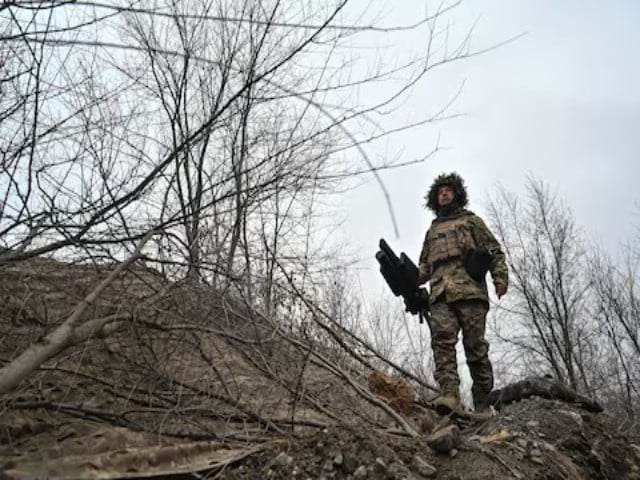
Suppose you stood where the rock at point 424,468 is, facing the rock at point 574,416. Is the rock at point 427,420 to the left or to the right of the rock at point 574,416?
left

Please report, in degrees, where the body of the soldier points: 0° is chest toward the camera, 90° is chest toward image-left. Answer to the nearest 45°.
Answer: approximately 45°
